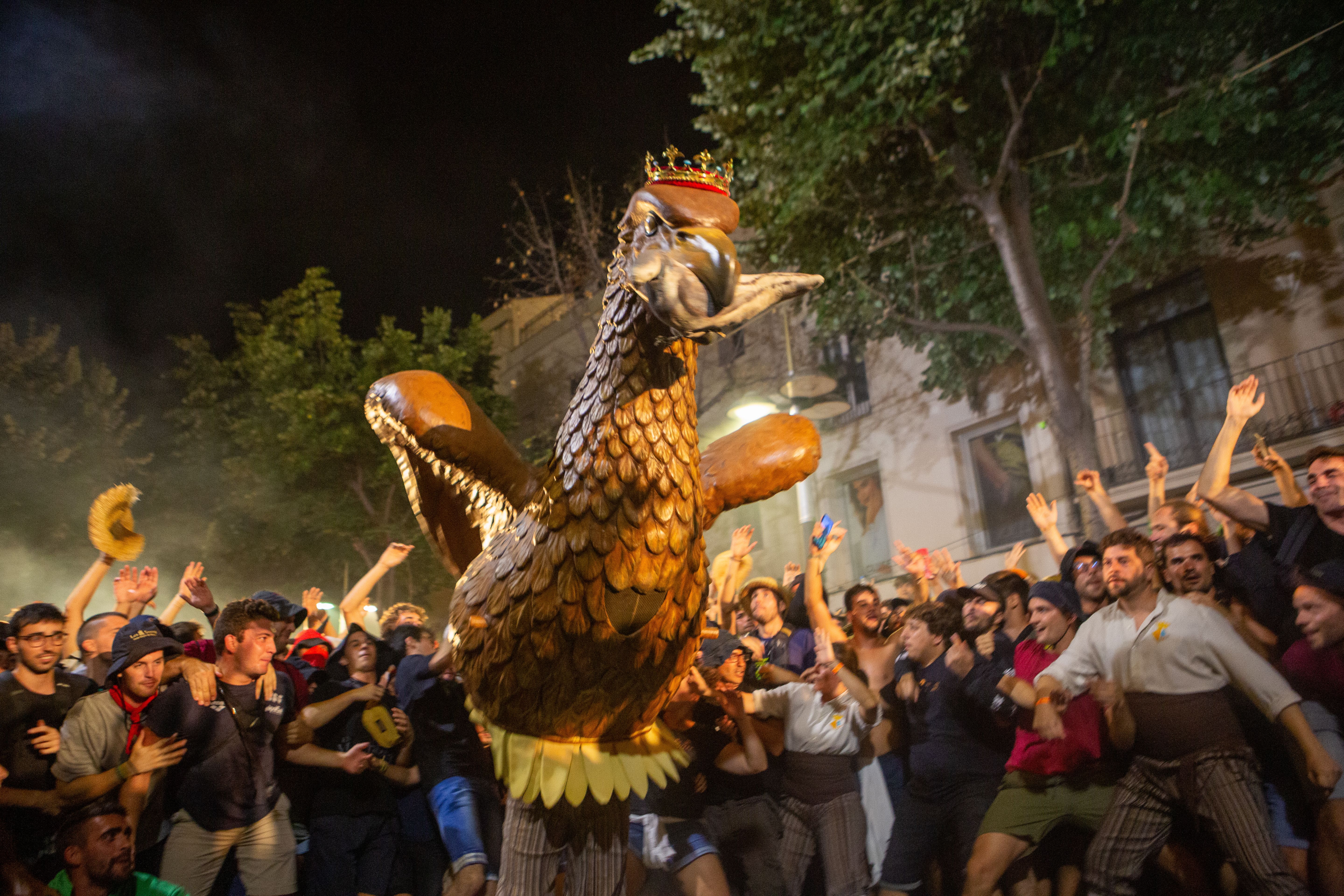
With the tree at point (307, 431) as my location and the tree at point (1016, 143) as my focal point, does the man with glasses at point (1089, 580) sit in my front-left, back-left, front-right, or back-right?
front-right

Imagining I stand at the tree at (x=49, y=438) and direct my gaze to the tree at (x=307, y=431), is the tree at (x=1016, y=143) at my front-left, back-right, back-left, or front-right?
front-right

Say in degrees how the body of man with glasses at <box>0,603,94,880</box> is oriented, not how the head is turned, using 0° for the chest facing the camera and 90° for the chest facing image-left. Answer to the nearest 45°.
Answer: approximately 315°

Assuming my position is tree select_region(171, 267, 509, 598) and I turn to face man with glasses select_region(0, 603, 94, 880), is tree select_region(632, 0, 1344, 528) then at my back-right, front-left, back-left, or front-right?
front-left

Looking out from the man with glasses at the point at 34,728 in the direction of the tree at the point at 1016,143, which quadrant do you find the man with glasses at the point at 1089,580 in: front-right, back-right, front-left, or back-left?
front-right

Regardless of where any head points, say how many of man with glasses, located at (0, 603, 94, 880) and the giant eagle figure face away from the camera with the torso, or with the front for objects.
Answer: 0

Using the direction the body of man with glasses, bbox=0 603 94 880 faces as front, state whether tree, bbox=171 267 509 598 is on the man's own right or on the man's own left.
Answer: on the man's own left

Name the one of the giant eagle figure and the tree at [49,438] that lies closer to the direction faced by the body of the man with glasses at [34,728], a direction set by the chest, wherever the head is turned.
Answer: the giant eagle figure

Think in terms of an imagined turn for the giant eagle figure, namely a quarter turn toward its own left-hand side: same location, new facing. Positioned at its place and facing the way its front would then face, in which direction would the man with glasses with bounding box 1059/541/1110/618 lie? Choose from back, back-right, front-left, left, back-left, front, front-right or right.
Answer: front

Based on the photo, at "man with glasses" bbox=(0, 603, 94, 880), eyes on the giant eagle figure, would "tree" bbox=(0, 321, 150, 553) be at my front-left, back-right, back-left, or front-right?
back-left

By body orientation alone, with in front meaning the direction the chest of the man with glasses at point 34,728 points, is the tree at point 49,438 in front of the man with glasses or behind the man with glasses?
behind

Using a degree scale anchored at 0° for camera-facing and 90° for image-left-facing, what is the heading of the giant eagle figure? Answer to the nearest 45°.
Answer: approximately 315°
